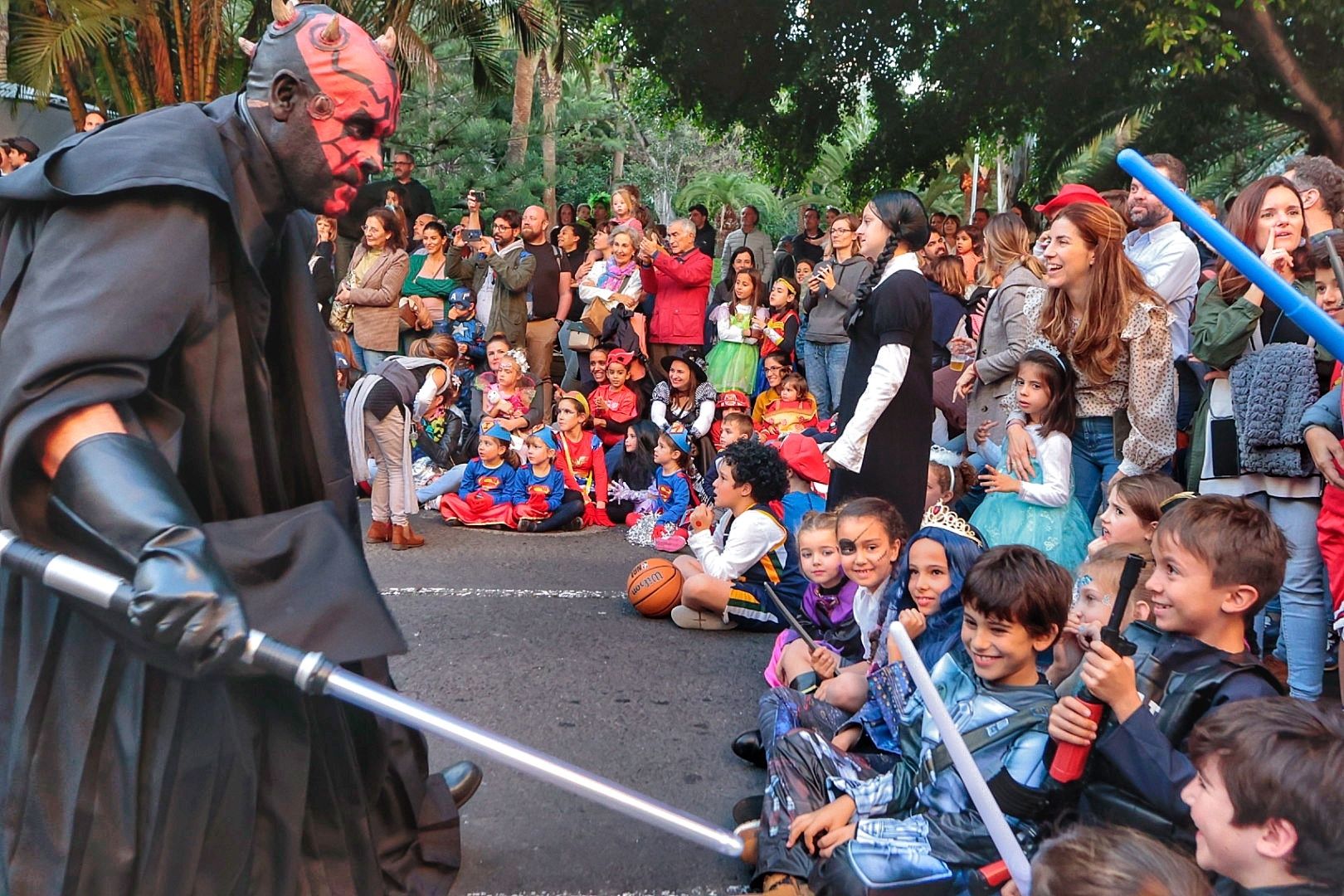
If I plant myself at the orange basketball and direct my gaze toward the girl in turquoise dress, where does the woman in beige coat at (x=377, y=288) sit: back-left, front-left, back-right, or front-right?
back-left

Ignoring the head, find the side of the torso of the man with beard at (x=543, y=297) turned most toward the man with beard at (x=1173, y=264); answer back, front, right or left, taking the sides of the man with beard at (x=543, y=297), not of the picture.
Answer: left

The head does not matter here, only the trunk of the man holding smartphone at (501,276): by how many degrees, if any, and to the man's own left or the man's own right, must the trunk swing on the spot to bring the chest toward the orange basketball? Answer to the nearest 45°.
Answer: approximately 45° to the man's own left

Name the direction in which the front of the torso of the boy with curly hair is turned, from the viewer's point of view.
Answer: to the viewer's left

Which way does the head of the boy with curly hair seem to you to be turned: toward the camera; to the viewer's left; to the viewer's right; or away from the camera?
to the viewer's left

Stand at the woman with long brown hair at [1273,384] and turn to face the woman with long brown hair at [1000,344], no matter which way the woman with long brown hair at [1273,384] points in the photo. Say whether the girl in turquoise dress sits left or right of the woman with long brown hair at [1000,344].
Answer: left

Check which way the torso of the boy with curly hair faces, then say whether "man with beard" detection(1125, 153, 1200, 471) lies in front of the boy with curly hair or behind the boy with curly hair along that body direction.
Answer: behind
